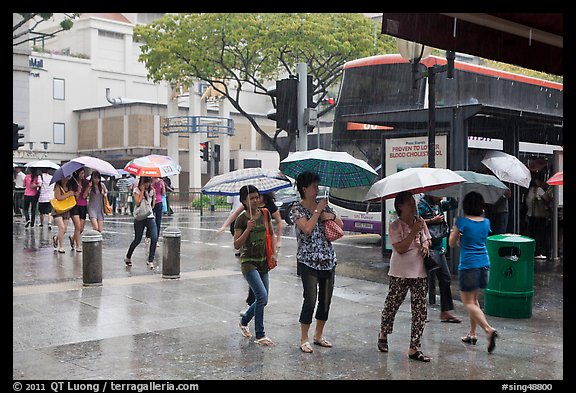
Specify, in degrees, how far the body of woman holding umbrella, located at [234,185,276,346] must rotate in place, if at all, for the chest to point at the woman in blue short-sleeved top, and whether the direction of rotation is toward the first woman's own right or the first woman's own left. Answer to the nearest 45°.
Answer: approximately 45° to the first woman's own left

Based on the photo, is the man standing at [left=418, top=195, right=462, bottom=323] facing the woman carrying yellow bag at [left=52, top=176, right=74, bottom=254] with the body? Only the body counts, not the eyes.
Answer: no

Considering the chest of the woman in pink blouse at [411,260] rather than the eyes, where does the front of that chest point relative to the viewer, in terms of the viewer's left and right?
facing the viewer and to the right of the viewer

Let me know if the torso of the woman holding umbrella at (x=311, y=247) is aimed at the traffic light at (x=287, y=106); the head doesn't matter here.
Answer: no

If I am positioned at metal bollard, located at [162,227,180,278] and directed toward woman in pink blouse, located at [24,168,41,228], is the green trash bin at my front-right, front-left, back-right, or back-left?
back-right

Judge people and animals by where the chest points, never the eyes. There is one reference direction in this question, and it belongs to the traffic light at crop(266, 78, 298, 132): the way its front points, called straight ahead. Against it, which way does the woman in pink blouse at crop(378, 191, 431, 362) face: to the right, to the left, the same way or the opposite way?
the opposite way

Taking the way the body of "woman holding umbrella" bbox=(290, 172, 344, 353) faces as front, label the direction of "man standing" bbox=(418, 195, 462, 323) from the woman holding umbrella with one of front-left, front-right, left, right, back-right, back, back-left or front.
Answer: left

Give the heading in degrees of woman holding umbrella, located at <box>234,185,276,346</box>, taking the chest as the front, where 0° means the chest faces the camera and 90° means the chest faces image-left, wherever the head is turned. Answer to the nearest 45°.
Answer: approximately 315°

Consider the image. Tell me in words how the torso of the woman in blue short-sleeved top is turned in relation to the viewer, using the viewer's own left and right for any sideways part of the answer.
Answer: facing away from the viewer and to the left of the viewer

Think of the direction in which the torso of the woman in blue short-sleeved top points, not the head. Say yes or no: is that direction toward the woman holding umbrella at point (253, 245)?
no

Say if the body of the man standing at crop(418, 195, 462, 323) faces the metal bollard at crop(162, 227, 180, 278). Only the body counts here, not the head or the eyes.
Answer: no

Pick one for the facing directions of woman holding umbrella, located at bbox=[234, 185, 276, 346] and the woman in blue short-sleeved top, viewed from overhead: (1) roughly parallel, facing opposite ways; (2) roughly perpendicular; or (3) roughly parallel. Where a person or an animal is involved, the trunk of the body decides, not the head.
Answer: roughly parallel, facing opposite ways

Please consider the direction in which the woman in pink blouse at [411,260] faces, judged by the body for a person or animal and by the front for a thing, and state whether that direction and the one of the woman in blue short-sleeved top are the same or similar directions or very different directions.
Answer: very different directions

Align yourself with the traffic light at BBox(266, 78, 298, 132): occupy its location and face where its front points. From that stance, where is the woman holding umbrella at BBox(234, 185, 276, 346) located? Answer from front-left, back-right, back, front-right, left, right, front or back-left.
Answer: back-left

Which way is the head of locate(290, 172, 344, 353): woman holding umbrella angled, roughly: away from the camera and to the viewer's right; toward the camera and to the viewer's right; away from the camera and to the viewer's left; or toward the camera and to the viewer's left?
toward the camera and to the viewer's right

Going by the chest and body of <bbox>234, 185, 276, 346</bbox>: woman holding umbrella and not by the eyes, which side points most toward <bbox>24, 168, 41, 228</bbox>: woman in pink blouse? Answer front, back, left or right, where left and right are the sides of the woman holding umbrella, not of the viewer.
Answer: back
